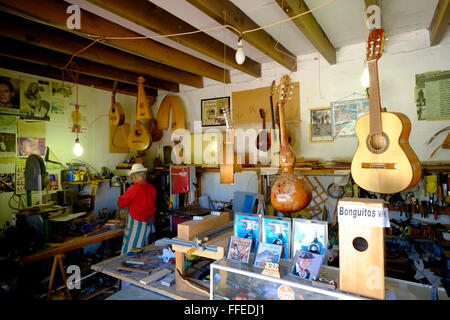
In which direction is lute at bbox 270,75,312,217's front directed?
away from the camera

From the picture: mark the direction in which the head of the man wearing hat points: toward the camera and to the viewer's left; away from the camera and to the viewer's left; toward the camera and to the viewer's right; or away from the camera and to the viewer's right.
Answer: away from the camera and to the viewer's left

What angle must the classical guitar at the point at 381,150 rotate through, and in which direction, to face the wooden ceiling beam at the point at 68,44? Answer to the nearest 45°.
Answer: approximately 45° to its right

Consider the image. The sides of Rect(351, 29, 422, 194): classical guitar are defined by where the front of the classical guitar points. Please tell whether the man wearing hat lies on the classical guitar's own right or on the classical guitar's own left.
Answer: on the classical guitar's own right

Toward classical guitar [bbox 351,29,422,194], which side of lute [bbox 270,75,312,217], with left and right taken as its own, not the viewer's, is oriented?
right

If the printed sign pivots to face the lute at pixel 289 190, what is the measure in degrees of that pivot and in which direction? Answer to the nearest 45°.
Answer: approximately 135° to its right

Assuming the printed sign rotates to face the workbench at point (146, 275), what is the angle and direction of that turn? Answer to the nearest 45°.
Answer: approximately 90° to its right
